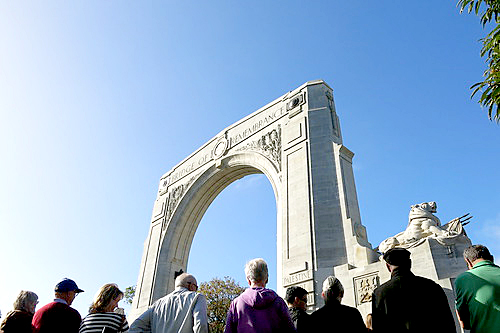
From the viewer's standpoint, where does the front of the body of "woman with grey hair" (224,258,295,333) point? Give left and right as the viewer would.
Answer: facing away from the viewer

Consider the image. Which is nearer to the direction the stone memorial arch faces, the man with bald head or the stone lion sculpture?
the man with bald head

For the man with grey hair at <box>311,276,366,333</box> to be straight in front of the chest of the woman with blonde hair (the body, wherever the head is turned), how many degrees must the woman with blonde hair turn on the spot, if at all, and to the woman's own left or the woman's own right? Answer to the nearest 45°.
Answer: approximately 90° to the woman's own right

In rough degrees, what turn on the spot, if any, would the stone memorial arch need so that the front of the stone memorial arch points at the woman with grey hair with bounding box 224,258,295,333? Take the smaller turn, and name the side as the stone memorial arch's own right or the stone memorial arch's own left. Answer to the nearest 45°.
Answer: approximately 45° to the stone memorial arch's own left

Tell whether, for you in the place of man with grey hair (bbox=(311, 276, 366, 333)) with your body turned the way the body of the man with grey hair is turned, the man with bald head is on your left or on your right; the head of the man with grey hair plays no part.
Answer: on your left

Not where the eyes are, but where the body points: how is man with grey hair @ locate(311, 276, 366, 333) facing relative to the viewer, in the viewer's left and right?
facing away from the viewer

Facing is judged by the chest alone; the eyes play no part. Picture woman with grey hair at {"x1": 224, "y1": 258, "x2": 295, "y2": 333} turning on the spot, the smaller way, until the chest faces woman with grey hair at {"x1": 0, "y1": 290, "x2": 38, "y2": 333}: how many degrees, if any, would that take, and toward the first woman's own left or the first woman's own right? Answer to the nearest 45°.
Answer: approximately 90° to the first woman's own left

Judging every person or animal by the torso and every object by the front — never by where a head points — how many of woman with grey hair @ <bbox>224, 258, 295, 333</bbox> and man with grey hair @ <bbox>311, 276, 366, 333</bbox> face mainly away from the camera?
2

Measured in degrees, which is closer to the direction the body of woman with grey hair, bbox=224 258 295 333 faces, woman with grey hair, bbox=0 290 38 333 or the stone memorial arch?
the stone memorial arch

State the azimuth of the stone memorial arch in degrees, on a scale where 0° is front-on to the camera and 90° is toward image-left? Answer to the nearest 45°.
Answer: approximately 45°

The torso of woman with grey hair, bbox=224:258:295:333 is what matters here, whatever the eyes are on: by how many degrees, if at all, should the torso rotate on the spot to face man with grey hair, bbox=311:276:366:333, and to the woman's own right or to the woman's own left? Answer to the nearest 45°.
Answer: approximately 90° to the woman's own right

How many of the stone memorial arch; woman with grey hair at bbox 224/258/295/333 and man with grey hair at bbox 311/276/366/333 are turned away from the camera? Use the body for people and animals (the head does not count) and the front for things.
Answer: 2

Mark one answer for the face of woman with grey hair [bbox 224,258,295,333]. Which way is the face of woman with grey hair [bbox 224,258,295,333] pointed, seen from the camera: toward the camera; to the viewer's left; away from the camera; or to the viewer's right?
away from the camera

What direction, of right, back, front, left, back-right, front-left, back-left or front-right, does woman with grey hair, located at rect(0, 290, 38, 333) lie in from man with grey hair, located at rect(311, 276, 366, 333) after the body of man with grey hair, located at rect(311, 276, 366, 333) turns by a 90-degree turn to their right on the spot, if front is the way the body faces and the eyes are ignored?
back

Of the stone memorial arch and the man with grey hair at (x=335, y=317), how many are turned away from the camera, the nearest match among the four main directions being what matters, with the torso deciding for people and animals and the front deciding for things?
1

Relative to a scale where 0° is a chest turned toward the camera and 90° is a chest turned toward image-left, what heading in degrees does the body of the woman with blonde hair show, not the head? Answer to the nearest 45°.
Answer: approximately 225°

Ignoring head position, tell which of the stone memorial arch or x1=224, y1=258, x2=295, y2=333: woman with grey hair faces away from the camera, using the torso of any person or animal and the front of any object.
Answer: the woman with grey hair
